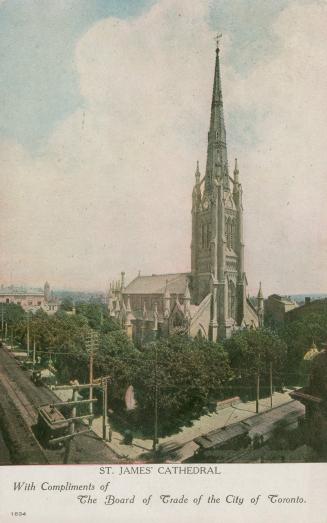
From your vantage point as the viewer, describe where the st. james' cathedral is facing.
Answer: facing the viewer and to the right of the viewer

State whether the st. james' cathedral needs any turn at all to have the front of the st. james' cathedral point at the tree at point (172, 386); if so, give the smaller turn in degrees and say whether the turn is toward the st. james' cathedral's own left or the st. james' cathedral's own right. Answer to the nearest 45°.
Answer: approximately 45° to the st. james' cathedral's own right

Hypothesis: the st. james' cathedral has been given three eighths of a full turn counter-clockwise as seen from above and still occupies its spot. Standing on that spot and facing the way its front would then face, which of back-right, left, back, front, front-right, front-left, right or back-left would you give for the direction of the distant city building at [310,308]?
right

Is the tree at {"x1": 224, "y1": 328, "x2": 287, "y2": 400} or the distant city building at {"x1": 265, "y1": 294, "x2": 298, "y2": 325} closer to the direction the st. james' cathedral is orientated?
the tree

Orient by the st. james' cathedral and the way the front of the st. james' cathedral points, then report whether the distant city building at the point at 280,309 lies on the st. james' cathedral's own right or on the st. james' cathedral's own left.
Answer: on the st. james' cathedral's own left
